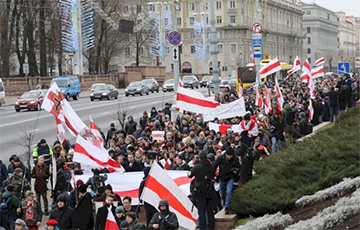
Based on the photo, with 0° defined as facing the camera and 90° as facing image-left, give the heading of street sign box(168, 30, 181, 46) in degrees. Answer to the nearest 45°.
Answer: approximately 0°

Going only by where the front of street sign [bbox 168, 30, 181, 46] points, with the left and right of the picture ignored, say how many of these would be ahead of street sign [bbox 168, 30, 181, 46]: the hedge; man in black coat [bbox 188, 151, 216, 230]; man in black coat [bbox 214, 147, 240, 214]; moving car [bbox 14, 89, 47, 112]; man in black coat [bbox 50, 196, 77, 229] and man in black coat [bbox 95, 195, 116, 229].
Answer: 5

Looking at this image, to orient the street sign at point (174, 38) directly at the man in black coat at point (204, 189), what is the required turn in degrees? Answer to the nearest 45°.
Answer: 0° — it already faces them

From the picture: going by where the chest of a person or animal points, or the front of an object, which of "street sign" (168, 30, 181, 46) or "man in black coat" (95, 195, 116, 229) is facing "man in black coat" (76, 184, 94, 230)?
the street sign

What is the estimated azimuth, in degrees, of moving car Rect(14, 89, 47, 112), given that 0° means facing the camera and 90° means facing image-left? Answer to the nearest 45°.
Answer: approximately 45°
